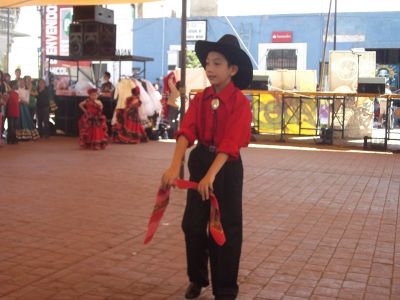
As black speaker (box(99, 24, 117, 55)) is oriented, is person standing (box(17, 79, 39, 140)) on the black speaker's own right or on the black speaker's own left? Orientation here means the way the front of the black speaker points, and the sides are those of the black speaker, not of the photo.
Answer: on the black speaker's own right

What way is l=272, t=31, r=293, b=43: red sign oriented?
toward the camera

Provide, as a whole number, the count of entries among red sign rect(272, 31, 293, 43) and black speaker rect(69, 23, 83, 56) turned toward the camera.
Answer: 2

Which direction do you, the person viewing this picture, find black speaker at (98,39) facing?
facing the viewer and to the left of the viewer

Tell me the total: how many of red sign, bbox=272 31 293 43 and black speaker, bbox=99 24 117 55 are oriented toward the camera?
2

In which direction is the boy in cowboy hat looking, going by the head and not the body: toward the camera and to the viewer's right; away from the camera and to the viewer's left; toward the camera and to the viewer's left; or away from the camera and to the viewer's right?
toward the camera and to the viewer's left

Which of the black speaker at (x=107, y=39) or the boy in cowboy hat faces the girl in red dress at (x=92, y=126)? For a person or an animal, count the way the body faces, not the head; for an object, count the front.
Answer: the black speaker

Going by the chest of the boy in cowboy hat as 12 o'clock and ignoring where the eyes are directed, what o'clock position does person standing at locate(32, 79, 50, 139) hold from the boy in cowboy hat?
The person standing is roughly at 4 o'clock from the boy in cowboy hat.

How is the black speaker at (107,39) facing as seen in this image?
toward the camera

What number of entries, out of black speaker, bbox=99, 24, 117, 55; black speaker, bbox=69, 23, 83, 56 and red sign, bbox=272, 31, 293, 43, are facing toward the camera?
3

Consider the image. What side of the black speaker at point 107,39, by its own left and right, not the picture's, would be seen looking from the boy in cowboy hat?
front

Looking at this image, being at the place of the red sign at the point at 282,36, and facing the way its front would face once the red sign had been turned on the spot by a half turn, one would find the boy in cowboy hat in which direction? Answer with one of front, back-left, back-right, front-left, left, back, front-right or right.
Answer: back

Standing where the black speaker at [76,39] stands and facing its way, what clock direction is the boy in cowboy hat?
The boy in cowboy hat is roughly at 12 o'clock from the black speaker.

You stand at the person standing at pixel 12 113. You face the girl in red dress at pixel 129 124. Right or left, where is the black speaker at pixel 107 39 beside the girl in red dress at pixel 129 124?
left

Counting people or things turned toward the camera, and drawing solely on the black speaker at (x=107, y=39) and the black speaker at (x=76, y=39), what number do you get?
2
